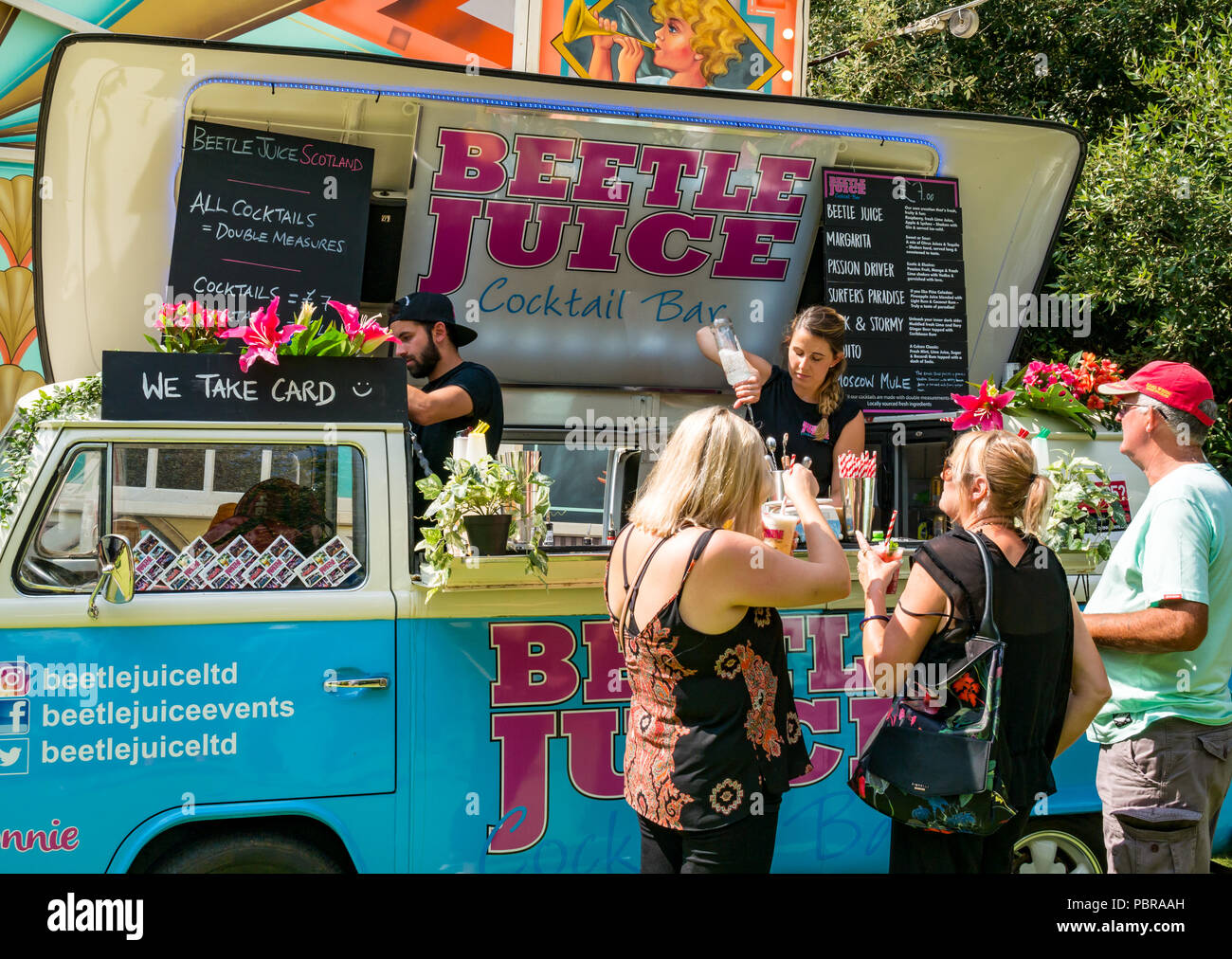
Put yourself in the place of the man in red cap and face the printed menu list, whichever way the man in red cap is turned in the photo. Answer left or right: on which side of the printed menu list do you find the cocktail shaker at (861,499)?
left

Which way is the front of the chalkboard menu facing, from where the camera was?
facing the viewer

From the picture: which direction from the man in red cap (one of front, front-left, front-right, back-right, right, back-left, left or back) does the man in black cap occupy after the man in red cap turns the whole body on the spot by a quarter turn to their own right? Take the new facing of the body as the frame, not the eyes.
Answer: left

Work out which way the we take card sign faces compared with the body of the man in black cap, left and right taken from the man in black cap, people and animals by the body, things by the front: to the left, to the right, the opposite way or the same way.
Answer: to the left

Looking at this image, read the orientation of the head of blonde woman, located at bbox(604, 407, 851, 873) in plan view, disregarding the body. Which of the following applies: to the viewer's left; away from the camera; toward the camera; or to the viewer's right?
away from the camera

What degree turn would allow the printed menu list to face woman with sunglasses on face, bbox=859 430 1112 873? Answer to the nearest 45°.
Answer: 0° — it already faces them

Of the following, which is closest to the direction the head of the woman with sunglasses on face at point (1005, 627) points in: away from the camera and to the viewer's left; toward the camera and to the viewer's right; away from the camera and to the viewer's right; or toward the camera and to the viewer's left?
away from the camera and to the viewer's left

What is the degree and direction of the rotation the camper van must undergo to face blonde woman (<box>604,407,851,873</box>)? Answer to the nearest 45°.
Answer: approximately 135° to its left

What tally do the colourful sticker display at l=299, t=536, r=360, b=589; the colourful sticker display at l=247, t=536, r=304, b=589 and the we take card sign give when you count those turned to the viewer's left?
0

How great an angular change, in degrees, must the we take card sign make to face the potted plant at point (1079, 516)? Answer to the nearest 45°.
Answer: approximately 90° to its left

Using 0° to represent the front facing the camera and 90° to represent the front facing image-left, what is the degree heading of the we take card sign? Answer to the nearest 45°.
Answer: approximately 0°

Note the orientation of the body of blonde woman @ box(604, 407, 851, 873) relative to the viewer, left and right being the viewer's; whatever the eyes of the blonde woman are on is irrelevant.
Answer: facing away from the viewer and to the right of the viewer

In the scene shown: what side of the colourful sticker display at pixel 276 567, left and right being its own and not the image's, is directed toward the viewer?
front

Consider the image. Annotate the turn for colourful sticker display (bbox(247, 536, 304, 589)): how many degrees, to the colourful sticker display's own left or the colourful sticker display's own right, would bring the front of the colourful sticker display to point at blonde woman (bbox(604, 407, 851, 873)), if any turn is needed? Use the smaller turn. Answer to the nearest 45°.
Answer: approximately 45° to the colourful sticker display's own left

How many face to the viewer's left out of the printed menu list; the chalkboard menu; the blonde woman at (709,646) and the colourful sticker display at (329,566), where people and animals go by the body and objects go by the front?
0
